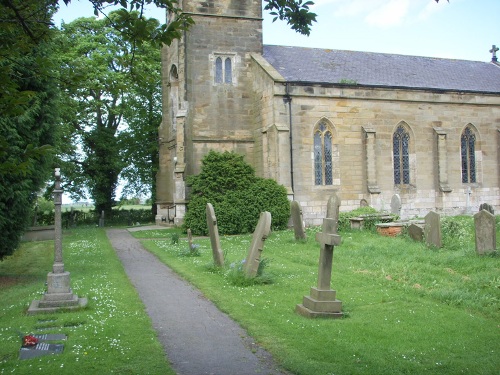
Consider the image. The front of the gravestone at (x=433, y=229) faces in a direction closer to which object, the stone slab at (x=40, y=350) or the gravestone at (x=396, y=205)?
the stone slab

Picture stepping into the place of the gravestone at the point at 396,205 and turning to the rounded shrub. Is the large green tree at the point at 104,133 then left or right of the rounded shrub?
right

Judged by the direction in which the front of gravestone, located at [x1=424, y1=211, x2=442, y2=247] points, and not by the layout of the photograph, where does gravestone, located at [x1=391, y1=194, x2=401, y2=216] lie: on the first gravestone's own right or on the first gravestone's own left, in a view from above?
on the first gravestone's own right
